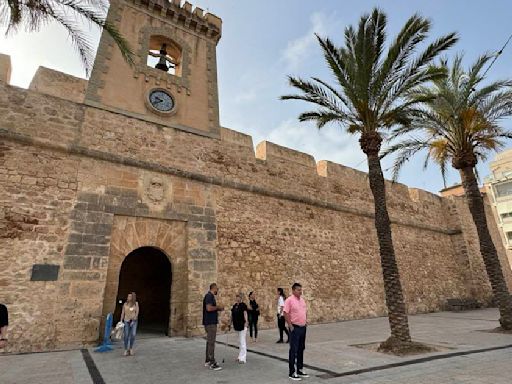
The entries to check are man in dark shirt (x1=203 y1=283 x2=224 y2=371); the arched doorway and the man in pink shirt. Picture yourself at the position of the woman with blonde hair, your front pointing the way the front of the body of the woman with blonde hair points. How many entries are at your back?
1

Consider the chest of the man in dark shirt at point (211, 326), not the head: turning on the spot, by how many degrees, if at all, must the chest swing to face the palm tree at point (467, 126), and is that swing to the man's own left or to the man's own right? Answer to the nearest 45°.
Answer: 0° — they already face it

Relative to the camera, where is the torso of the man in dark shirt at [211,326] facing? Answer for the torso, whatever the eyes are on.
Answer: to the viewer's right

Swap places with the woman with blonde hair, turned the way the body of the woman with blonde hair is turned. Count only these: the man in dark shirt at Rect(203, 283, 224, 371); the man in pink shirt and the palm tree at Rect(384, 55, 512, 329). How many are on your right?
0

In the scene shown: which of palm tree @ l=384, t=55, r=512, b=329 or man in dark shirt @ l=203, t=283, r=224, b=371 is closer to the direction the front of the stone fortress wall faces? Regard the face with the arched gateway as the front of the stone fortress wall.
the man in dark shirt

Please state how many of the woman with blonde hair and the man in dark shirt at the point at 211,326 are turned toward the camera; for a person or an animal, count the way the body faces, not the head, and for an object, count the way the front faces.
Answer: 1

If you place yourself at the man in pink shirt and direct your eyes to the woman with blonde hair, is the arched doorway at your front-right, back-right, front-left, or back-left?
front-right

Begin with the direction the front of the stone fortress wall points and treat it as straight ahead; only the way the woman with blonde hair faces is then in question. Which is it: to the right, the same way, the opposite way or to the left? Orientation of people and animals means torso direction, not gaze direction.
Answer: the same way

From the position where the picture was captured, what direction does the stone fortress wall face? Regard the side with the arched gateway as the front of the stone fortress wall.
facing the viewer and to the right of the viewer

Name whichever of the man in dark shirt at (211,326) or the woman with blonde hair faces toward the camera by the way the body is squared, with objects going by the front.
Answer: the woman with blonde hair

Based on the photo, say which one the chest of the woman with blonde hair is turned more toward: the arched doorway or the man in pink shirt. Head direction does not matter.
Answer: the man in pink shirt

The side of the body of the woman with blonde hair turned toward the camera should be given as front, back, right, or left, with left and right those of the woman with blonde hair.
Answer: front
